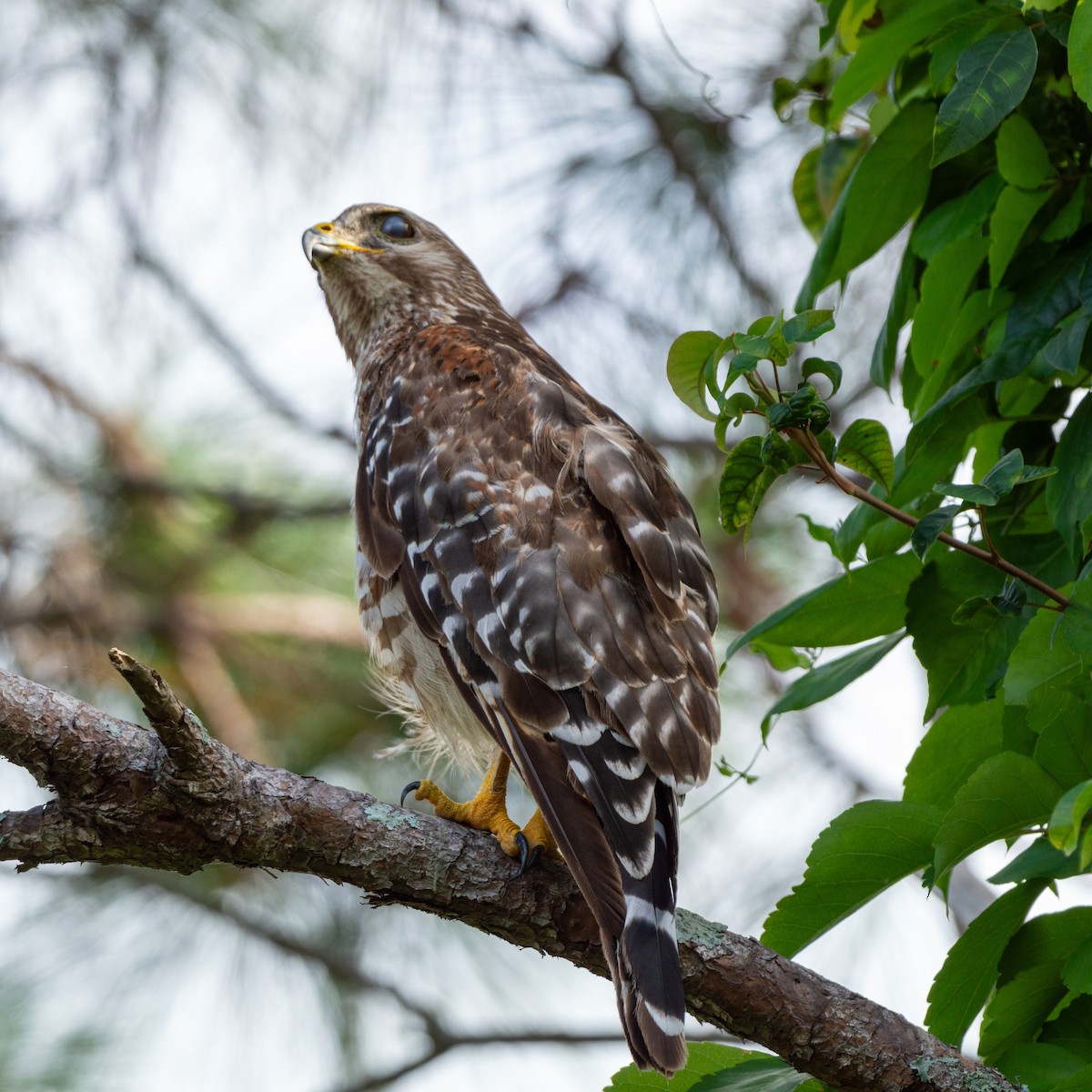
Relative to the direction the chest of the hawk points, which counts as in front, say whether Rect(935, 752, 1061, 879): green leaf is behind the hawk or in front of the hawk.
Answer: behind

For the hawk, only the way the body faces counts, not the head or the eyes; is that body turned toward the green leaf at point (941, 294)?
no

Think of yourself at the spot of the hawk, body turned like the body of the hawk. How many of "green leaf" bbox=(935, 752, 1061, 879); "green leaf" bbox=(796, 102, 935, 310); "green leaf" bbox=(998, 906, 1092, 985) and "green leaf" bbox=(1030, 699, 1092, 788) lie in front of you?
0

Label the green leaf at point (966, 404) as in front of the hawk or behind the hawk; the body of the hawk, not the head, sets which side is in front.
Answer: behind

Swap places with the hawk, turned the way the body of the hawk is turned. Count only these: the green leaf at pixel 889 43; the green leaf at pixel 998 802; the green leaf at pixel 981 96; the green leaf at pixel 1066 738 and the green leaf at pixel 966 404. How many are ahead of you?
0

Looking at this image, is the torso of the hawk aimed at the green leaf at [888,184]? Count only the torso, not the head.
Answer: no

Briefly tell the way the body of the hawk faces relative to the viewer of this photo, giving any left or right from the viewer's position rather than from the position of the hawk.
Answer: facing away from the viewer and to the left of the viewer

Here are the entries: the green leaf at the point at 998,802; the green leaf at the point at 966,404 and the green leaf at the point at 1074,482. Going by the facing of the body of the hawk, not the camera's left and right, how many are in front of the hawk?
0

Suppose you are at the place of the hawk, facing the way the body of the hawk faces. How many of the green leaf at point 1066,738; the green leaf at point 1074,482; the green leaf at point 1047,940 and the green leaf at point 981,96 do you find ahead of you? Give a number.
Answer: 0

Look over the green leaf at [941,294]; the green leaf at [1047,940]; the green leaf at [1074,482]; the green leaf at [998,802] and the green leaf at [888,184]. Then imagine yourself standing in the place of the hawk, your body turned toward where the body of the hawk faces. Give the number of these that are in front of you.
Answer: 0

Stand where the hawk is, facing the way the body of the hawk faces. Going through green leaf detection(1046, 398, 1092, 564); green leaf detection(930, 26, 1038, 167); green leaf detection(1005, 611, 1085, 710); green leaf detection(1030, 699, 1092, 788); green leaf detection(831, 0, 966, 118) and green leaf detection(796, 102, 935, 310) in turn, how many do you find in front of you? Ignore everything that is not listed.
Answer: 0

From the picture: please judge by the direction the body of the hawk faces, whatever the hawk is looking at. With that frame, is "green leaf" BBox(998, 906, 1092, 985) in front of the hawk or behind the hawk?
behind

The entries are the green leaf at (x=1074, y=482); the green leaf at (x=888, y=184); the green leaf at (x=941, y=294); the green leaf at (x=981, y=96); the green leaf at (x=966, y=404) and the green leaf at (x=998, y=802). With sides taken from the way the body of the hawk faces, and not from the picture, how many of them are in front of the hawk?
0

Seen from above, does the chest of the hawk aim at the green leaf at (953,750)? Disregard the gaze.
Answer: no

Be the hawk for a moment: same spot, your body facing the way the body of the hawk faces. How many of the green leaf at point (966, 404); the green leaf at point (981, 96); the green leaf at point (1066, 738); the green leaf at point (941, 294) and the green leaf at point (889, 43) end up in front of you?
0
